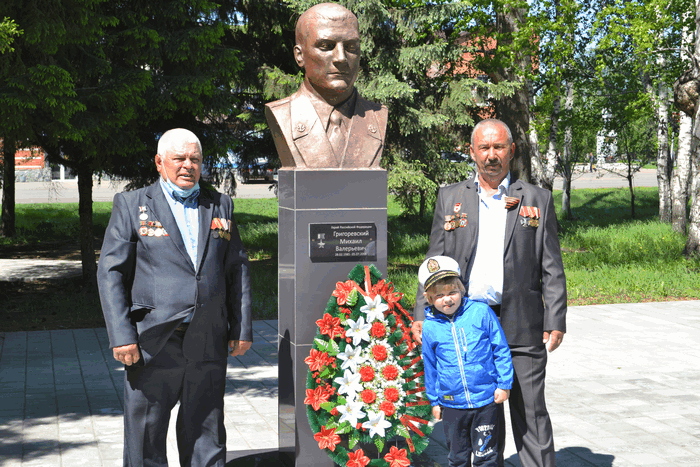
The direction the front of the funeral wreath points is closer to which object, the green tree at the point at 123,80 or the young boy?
the young boy

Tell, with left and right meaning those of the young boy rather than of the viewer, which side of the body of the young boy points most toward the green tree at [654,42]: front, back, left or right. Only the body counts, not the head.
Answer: back

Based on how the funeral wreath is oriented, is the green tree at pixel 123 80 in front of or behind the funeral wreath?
behind

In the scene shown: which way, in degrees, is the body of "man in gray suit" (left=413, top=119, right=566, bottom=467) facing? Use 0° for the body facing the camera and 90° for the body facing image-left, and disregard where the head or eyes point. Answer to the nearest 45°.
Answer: approximately 0°

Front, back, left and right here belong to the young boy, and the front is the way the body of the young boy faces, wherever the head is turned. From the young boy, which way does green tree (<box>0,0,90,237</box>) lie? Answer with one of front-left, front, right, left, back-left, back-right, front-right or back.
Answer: back-right

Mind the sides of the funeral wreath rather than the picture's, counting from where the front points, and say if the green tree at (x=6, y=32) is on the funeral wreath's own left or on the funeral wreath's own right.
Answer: on the funeral wreath's own right
